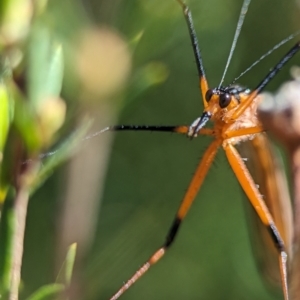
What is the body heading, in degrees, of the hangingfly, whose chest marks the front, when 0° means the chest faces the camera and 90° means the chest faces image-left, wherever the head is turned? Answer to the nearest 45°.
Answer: approximately 45°
